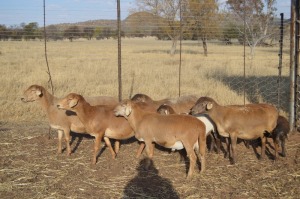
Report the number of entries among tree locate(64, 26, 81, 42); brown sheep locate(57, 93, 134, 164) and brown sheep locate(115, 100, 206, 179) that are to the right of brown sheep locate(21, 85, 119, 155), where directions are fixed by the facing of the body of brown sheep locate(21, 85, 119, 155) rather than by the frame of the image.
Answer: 1

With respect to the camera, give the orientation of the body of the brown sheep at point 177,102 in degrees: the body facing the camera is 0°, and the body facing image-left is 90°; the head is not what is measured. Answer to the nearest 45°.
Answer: approximately 90°

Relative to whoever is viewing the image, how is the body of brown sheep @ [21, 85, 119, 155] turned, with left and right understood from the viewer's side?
facing to the left of the viewer

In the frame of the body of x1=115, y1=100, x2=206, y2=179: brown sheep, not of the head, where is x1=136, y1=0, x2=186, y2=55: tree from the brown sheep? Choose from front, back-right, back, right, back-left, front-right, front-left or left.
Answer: right

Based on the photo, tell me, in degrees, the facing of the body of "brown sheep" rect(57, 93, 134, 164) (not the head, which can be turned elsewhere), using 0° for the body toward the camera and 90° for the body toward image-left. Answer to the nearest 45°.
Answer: approximately 90°

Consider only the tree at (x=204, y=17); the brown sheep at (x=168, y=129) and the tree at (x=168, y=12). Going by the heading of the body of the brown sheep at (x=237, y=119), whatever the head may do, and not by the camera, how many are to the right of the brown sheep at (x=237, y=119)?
2

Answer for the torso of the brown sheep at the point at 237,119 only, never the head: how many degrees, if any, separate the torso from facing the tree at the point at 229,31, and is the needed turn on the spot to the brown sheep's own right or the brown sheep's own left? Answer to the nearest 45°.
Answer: approximately 90° to the brown sheep's own right

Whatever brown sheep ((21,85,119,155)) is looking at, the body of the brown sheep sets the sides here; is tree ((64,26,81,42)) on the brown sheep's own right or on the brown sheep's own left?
on the brown sheep's own right

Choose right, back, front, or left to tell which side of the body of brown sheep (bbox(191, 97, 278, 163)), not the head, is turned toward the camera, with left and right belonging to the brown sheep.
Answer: left

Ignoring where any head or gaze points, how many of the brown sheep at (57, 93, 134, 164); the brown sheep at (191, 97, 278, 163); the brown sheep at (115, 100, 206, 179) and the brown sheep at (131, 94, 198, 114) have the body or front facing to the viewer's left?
4

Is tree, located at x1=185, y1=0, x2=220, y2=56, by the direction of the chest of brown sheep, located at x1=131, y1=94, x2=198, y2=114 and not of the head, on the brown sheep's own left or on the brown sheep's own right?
on the brown sheep's own right

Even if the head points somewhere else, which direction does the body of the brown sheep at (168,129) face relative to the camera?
to the viewer's left

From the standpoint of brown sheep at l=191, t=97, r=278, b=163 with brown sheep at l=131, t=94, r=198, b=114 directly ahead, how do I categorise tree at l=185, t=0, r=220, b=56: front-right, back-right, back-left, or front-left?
front-right
